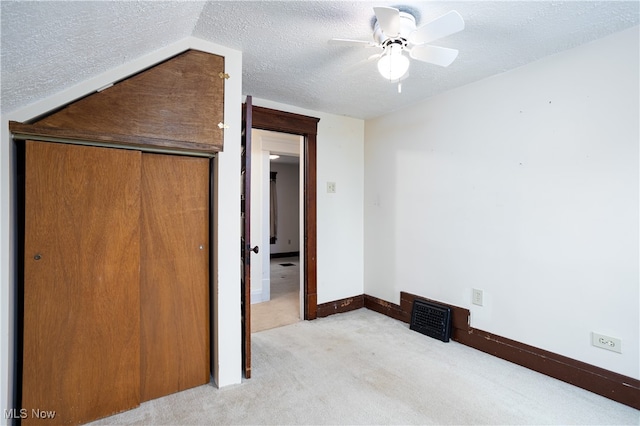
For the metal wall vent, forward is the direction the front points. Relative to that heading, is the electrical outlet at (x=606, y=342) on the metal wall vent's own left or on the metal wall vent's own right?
on the metal wall vent's own left

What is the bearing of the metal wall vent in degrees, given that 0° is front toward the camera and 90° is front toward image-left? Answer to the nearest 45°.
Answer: approximately 45°
